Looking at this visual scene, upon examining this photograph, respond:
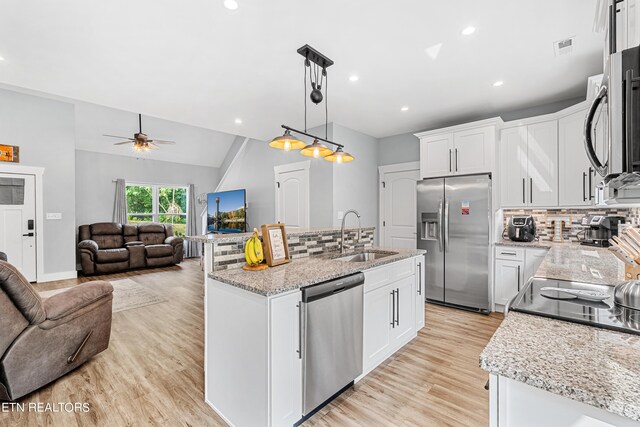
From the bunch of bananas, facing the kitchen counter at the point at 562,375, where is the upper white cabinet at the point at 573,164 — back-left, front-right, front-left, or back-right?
front-left

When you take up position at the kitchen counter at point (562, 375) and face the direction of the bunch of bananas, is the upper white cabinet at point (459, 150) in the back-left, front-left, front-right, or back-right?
front-right

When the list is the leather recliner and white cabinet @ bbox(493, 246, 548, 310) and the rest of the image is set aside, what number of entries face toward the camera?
1

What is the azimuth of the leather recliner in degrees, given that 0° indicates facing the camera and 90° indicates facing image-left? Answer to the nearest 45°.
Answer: approximately 225°

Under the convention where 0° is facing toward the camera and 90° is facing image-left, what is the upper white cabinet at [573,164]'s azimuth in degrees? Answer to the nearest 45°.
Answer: approximately 45°

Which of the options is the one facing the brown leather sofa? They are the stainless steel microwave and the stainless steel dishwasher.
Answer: the stainless steel microwave

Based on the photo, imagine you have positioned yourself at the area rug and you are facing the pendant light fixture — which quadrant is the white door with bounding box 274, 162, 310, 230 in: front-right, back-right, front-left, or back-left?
front-left

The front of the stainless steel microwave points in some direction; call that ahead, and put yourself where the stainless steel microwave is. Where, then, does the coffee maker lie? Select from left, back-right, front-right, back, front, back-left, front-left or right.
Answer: right

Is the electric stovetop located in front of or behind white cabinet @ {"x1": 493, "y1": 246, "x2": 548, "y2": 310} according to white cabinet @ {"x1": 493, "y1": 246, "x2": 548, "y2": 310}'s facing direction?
in front

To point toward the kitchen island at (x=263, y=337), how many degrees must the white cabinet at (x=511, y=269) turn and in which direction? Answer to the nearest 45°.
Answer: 0° — it already faces it

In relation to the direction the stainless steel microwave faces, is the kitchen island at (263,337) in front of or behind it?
in front

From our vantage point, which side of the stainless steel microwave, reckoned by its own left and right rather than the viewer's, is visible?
left

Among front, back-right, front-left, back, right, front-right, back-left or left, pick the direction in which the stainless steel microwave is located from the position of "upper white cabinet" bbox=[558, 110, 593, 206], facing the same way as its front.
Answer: front-left
